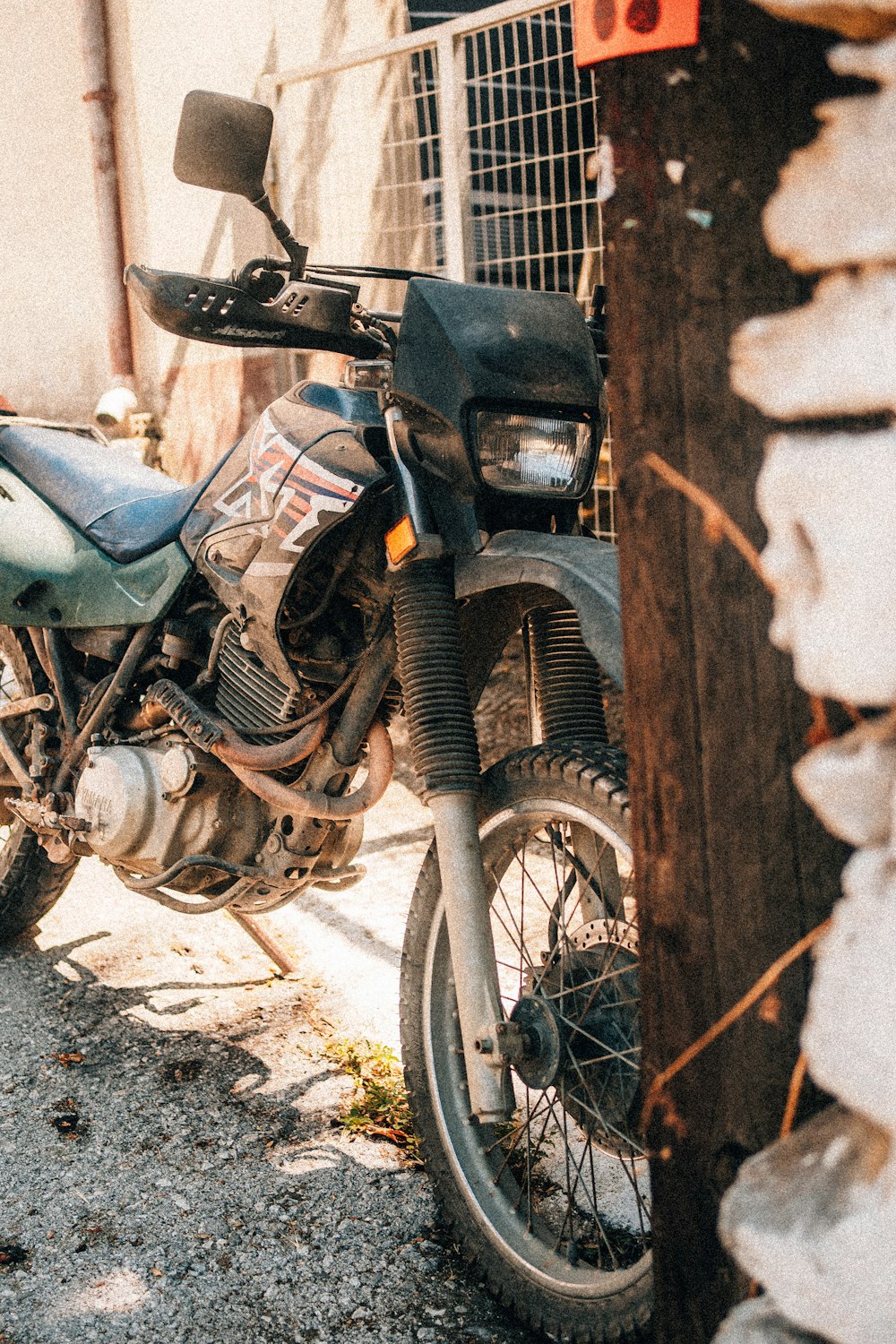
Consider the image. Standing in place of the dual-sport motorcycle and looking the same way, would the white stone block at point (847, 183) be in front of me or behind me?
in front

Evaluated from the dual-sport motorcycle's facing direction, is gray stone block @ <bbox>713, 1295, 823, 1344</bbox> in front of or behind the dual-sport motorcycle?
in front

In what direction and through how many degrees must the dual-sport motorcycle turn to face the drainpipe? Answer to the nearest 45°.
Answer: approximately 135° to its left

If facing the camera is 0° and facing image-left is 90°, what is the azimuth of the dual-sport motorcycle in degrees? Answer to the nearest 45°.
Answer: approximately 315°

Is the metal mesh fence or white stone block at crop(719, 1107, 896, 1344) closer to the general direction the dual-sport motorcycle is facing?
the white stone block

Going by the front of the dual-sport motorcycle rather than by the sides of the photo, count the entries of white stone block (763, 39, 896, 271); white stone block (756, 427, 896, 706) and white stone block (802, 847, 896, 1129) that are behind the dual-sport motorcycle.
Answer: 0
